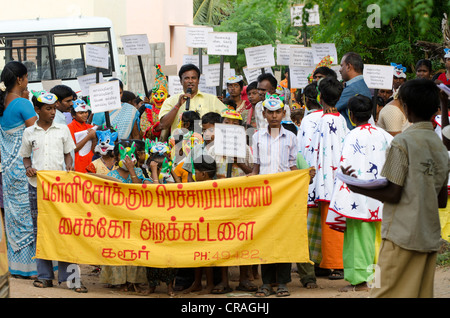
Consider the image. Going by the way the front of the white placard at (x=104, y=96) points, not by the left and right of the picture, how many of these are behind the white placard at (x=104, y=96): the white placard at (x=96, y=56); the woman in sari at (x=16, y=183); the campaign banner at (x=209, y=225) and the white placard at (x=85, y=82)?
2

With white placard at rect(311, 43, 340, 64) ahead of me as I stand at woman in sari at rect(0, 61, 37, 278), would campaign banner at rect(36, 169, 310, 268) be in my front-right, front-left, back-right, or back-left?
front-right

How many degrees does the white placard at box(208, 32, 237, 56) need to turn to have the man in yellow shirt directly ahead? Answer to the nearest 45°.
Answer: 0° — it already faces them

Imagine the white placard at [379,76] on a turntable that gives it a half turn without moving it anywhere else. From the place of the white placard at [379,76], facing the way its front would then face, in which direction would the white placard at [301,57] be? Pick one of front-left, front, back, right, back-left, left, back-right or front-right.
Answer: front-left

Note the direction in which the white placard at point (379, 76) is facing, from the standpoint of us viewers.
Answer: facing the viewer

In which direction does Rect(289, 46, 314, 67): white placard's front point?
toward the camera

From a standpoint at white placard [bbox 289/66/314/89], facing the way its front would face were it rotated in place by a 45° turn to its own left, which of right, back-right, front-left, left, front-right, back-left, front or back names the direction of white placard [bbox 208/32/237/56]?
back-right

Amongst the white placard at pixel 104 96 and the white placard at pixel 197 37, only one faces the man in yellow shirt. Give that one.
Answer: the white placard at pixel 197 37

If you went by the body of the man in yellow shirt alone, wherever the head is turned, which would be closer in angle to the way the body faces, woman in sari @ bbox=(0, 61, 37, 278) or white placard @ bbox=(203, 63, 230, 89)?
the woman in sari

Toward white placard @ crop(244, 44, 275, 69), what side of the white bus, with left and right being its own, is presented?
left

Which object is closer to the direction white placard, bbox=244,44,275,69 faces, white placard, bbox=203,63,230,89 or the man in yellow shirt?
the man in yellow shirt

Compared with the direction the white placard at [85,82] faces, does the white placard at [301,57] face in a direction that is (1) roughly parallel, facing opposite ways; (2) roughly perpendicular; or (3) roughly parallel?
roughly parallel

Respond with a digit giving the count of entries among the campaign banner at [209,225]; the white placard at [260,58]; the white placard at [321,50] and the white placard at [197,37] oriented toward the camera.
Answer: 4

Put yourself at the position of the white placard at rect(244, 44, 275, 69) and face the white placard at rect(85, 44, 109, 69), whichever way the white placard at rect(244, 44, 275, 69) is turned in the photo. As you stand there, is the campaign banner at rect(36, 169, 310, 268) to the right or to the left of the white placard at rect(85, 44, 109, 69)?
left
